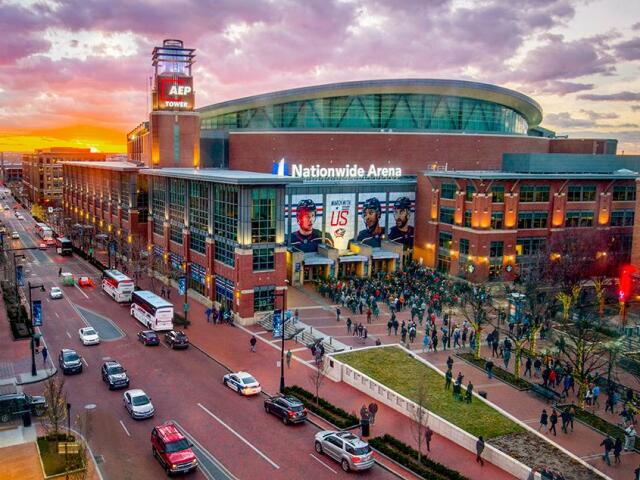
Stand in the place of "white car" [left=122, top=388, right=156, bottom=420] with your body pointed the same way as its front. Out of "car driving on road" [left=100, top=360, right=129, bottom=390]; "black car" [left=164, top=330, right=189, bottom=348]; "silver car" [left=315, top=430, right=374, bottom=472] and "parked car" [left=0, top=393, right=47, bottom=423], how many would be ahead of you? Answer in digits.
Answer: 1

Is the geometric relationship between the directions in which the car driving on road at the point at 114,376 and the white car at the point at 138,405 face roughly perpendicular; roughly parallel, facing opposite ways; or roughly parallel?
roughly parallel

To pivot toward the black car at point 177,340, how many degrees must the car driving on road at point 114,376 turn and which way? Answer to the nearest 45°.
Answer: approximately 90° to its left

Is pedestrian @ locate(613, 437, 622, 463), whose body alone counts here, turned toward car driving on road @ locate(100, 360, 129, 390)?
no

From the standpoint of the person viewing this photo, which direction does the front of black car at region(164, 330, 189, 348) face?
facing away from the viewer and to the left of the viewer

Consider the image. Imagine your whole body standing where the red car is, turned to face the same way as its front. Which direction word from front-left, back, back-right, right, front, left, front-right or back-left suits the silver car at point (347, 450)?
front-left

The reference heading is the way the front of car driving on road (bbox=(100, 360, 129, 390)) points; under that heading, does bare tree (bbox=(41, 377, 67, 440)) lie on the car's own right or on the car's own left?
on the car's own right

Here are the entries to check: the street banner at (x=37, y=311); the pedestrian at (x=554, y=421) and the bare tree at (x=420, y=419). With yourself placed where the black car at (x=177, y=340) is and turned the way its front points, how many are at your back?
2

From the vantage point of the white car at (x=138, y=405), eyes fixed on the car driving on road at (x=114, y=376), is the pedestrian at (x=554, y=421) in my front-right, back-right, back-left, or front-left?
back-right

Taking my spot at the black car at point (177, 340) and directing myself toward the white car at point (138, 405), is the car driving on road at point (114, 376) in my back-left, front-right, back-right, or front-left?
front-right

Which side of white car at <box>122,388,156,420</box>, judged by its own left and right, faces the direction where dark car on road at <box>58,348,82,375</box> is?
back

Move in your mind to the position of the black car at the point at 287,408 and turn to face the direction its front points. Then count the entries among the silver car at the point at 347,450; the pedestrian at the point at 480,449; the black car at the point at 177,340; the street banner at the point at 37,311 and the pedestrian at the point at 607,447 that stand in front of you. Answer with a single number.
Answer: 2

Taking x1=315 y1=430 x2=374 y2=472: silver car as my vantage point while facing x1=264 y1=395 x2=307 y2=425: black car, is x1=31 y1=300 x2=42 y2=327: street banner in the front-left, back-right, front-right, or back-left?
front-left

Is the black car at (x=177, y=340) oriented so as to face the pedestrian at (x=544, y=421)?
no

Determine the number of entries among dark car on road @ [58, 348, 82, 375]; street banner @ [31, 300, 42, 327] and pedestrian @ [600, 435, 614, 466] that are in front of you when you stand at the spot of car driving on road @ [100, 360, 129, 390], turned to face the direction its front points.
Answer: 1
